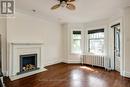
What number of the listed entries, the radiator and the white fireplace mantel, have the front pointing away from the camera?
0

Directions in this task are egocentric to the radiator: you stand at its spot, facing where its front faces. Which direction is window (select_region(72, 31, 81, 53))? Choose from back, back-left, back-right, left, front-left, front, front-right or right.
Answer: right

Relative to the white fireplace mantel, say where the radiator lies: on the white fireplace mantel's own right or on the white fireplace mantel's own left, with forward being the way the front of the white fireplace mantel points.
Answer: on the white fireplace mantel's own left

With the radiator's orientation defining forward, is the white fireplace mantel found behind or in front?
in front

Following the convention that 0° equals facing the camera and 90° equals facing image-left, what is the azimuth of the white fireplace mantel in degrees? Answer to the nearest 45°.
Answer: approximately 315°

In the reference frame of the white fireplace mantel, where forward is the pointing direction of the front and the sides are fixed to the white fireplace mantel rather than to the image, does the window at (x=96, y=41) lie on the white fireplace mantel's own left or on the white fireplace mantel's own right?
on the white fireplace mantel's own left

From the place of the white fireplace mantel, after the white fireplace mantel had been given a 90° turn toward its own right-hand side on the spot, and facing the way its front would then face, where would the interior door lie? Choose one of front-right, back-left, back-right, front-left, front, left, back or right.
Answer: back-left

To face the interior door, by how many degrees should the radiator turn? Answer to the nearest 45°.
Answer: approximately 90° to its left

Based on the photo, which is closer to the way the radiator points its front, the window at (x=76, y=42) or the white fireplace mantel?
the white fireplace mantel

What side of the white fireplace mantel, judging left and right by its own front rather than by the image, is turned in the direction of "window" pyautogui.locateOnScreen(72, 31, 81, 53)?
left
